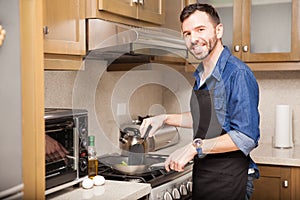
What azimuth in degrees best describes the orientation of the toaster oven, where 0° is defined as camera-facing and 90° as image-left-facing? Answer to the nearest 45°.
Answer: approximately 315°

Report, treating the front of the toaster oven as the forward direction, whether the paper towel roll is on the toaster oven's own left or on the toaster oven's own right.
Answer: on the toaster oven's own left

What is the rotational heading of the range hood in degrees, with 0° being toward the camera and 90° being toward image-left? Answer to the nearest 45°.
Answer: approximately 315°

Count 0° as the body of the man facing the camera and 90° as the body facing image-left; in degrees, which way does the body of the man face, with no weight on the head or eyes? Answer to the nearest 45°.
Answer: approximately 45°
